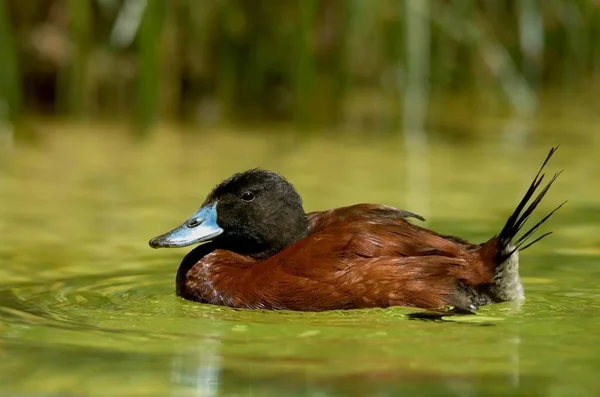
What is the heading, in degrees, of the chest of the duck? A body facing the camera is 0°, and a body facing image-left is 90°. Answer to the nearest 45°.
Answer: approximately 90°
